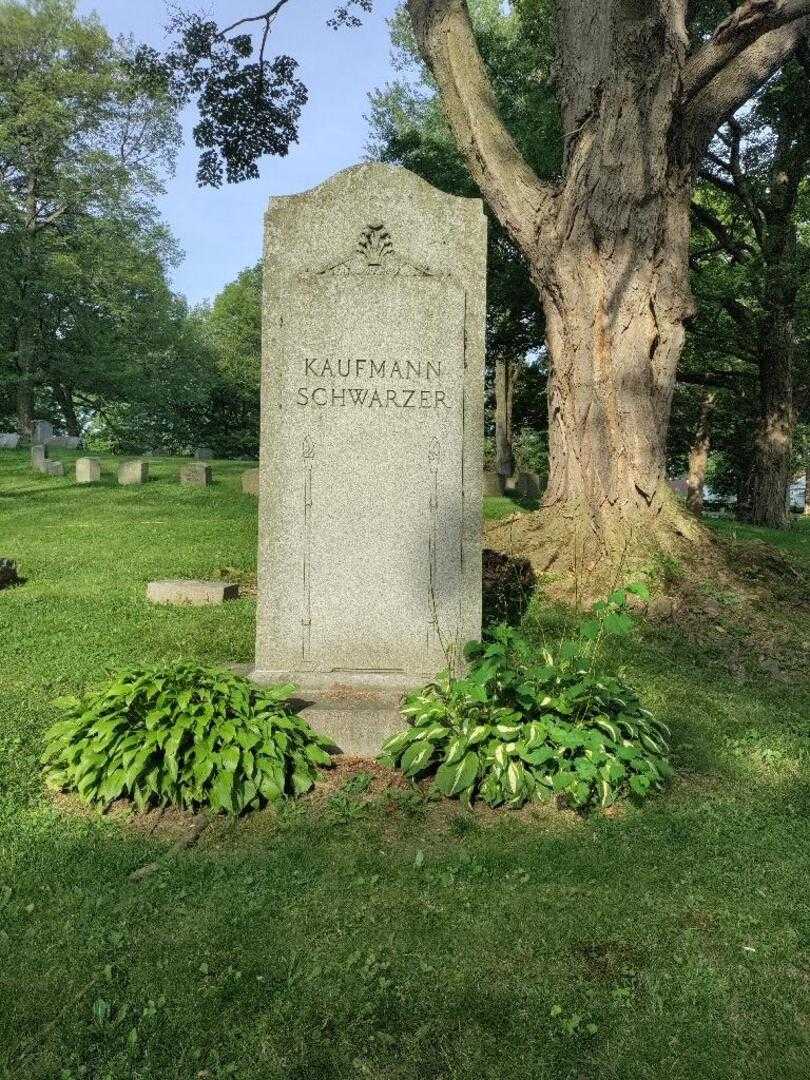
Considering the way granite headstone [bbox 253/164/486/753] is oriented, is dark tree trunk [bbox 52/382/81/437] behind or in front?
behind

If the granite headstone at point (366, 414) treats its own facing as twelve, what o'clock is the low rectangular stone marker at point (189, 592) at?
The low rectangular stone marker is roughly at 5 o'clock from the granite headstone.

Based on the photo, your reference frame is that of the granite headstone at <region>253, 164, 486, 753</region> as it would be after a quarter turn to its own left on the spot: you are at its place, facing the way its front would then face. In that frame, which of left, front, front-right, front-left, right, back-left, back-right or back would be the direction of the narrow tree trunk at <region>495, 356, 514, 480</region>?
left

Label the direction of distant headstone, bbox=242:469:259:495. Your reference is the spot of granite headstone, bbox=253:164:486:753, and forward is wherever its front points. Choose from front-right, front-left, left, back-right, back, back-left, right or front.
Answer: back

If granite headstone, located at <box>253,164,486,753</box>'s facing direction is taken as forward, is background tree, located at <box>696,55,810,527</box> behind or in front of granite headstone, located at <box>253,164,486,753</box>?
behind

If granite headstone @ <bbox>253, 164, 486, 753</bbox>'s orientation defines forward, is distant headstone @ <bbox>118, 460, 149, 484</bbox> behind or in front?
behind

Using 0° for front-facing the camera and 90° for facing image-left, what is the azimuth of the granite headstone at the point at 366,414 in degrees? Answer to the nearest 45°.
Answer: approximately 0°

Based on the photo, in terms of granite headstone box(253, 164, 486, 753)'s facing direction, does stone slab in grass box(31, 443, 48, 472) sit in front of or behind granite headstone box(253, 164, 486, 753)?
behind
